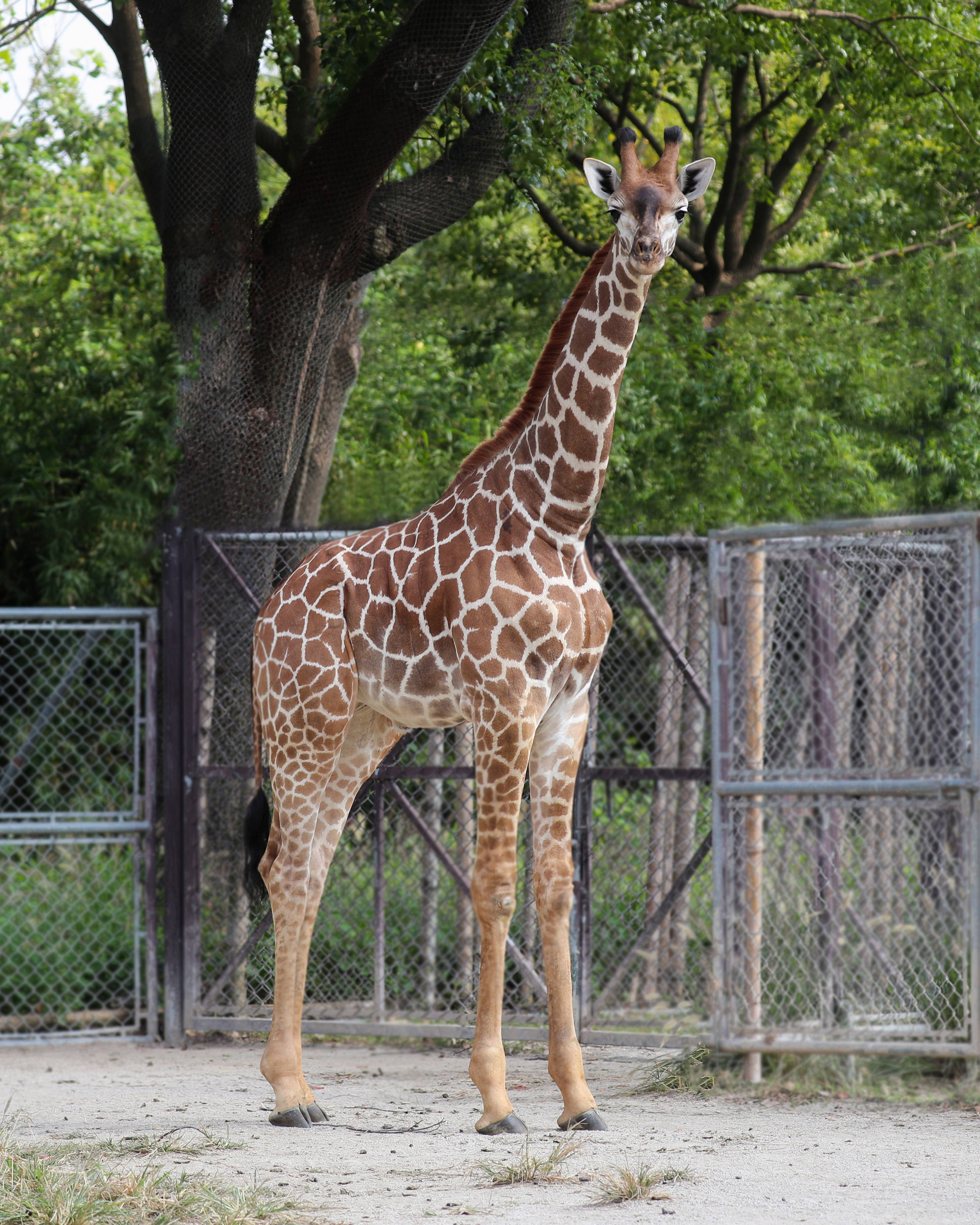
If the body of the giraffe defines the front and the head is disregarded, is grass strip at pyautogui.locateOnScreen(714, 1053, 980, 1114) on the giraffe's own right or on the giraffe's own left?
on the giraffe's own left

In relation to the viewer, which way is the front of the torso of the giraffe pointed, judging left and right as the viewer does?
facing the viewer and to the right of the viewer

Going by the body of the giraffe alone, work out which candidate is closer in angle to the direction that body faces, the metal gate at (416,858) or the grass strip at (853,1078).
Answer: the grass strip

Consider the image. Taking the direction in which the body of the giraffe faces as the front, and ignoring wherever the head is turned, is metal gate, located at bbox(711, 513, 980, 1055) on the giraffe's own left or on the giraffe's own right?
on the giraffe's own left

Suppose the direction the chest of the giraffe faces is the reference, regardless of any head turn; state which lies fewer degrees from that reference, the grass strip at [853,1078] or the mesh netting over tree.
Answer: the grass strip

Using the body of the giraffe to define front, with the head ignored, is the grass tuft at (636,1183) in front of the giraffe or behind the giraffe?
in front

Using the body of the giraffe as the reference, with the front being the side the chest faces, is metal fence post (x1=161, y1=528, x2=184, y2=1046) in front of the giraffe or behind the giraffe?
behind

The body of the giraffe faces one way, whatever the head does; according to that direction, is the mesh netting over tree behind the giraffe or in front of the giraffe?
behind
